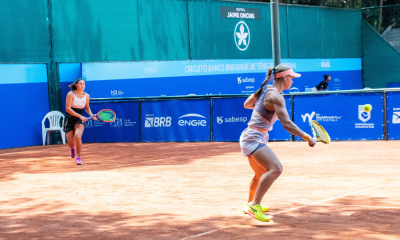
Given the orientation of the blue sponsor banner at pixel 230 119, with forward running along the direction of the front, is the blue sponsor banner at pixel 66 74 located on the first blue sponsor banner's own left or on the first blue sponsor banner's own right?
on the first blue sponsor banner's own right

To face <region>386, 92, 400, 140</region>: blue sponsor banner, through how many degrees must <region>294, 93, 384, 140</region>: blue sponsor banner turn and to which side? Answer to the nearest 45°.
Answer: approximately 90° to its left

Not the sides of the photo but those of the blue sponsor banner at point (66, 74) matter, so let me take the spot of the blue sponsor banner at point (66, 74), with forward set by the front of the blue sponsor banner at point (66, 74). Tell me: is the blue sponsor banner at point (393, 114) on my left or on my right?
on my left

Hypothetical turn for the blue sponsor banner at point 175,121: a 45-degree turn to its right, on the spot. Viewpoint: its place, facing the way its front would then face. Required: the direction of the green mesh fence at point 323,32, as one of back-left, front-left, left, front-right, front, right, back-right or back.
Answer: back

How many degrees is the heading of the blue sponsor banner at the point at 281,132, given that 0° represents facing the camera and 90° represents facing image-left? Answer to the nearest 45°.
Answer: approximately 0°

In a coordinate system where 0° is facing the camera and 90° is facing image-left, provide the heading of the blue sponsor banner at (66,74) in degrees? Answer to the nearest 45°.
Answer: approximately 0°
